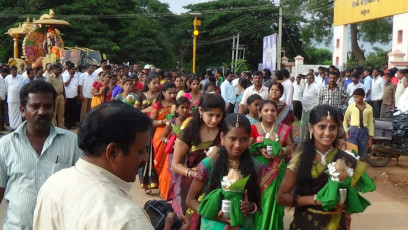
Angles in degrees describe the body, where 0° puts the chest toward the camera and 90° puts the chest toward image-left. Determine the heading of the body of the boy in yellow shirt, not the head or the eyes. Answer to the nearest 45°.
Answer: approximately 0°

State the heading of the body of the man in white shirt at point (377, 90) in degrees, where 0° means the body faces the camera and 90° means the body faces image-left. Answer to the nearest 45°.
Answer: approximately 45°

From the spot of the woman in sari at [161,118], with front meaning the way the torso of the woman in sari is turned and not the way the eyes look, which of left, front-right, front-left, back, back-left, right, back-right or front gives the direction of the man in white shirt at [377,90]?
left

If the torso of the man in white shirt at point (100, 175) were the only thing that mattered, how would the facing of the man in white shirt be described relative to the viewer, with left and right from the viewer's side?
facing away from the viewer and to the right of the viewer

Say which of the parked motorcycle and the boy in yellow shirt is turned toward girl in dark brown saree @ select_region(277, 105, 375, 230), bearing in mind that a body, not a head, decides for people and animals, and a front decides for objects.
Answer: the boy in yellow shirt

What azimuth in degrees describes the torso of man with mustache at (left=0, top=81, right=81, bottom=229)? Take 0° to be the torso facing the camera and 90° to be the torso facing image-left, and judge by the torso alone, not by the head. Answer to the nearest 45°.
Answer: approximately 0°

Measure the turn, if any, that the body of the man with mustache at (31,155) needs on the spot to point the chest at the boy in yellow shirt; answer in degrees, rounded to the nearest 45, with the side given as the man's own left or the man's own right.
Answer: approximately 135° to the man's own left

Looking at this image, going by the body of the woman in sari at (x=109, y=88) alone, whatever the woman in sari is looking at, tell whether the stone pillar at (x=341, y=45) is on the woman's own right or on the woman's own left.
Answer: on the woman's own left

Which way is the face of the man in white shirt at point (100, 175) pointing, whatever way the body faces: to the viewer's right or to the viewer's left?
to the viewer's right
